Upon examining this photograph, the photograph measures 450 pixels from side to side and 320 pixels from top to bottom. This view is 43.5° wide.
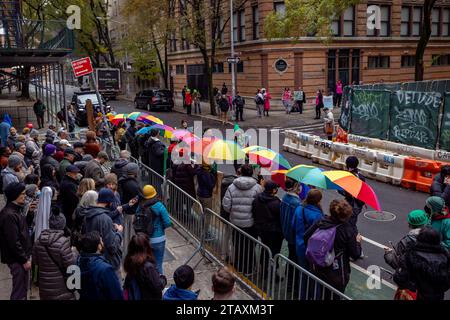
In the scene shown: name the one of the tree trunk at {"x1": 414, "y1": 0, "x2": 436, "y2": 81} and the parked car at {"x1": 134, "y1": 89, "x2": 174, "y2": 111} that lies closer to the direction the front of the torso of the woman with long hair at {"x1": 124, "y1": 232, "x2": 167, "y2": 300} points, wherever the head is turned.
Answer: the tree trunk

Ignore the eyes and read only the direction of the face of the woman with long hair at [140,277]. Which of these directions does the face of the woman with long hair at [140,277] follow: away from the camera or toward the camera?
away from the camera

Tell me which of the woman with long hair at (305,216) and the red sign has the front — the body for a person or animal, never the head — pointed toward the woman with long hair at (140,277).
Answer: the red sign

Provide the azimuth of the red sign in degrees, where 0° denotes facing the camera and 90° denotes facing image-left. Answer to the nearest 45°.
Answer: approximately 0°

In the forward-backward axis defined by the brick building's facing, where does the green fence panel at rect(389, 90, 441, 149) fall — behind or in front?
in front

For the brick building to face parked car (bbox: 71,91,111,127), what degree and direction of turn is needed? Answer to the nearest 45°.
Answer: approximately 45° to its right

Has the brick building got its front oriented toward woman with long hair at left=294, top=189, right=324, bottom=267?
yes

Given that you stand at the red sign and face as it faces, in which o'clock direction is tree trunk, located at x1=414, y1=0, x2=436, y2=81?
The tree trunk is roughly at 8 o'clock from the red sign.

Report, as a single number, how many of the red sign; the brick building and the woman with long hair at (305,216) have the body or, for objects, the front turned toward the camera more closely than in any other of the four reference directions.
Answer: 2

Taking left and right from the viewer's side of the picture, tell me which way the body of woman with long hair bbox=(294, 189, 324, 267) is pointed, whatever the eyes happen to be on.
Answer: facing away from the viewer and to the right of the viewer

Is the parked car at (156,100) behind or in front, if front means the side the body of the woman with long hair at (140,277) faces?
in front

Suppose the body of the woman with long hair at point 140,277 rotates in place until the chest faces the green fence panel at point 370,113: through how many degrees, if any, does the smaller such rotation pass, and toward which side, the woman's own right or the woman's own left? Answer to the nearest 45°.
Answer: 0° — they already face it
